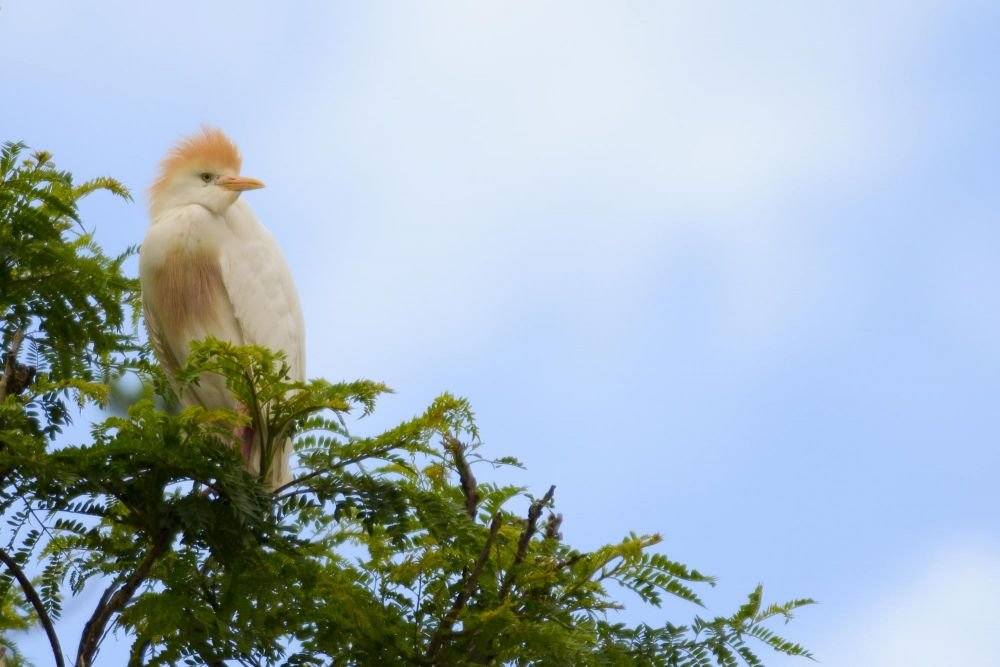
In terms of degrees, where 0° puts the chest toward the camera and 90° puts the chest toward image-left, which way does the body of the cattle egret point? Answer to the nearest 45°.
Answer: approximately 45°
